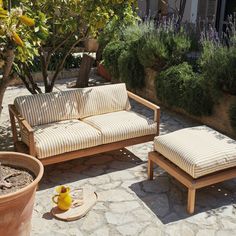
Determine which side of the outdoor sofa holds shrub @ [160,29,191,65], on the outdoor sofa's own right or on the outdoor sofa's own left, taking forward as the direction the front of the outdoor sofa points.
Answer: on the outdoor sofa's own left

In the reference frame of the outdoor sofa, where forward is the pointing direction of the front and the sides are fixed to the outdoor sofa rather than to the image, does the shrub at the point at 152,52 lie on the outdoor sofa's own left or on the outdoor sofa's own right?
on the outdoor sofa's own left

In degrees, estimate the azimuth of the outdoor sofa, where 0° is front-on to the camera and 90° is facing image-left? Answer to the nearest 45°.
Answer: approximately 315°

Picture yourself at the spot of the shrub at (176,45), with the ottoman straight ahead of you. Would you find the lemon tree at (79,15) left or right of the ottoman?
right

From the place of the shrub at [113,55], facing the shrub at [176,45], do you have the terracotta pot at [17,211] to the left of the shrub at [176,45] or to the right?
right

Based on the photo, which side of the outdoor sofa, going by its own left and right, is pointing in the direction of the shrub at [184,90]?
left

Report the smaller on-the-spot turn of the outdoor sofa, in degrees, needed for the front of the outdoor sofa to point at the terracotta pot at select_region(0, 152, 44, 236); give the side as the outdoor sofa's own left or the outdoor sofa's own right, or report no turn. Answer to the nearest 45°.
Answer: approximately 45° to the outdoor sofa's own right

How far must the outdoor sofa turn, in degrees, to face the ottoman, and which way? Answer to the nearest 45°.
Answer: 0° — it already faces it

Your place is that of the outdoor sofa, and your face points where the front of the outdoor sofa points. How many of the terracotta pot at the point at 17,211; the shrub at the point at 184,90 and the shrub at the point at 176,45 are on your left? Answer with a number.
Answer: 2

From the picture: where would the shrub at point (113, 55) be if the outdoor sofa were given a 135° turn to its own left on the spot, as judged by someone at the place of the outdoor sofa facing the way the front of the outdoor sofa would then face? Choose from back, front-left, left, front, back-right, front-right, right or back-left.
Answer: front
